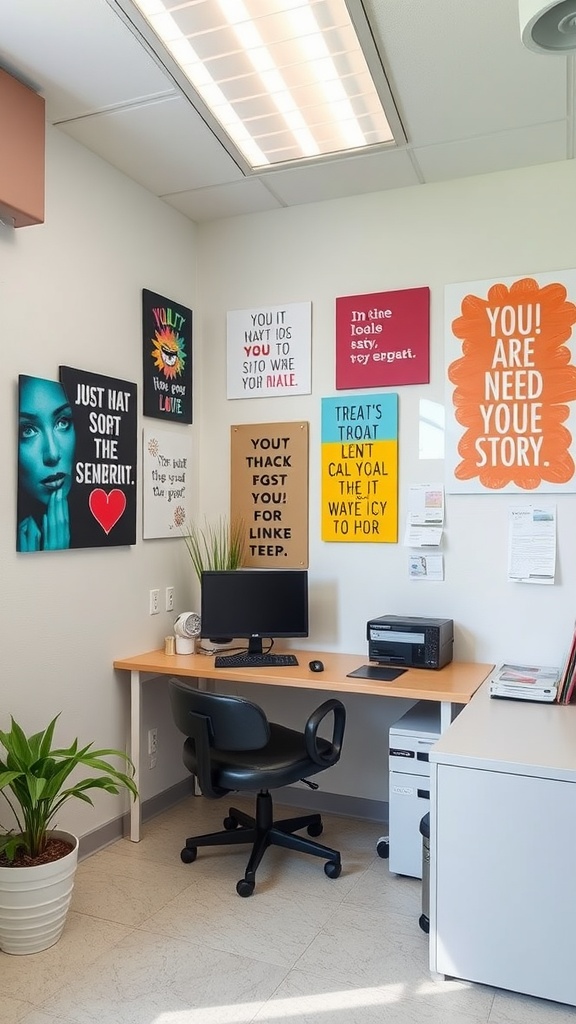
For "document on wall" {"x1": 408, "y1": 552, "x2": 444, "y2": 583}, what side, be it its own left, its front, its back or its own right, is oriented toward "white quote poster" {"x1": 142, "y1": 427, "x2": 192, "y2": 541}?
right

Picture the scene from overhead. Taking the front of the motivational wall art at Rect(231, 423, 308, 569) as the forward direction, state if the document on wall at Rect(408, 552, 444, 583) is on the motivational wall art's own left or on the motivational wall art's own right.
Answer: on the motivational wall art's own left

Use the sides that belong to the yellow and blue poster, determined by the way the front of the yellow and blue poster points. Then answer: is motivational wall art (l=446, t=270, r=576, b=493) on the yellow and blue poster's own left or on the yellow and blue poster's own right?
on the yellow and blue poster's own left

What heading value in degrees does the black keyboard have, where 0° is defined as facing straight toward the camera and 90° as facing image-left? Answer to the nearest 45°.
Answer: approximately 0°

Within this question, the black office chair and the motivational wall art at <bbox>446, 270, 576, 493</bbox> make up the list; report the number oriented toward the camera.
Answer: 1

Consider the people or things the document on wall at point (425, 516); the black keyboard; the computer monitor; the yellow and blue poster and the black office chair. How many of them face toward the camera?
4
